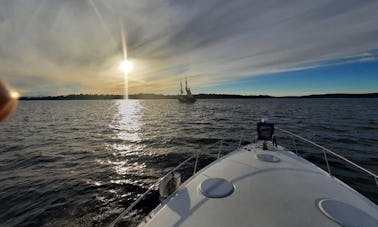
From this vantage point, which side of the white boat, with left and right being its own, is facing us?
back
